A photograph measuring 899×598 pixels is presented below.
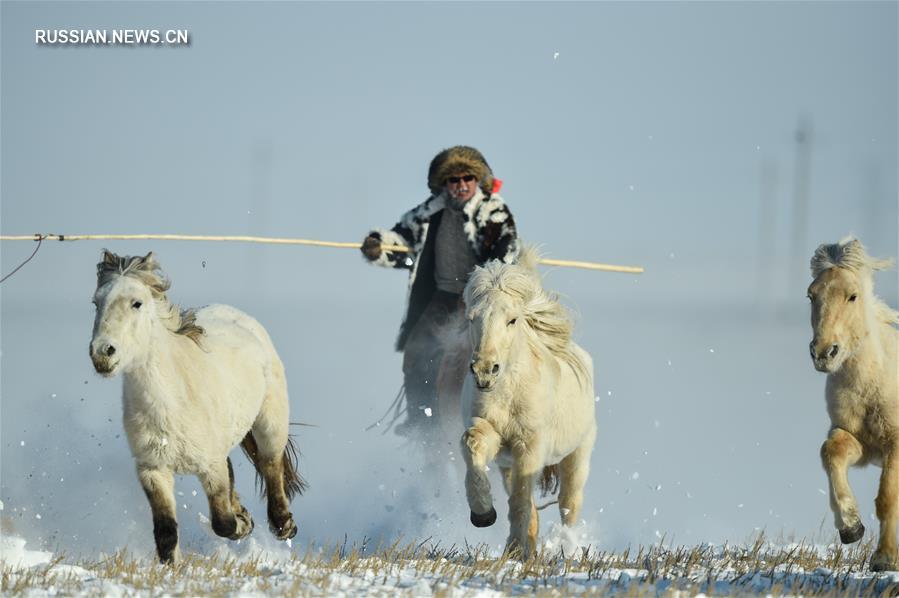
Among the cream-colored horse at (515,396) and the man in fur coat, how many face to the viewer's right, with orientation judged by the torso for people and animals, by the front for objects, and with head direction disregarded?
0

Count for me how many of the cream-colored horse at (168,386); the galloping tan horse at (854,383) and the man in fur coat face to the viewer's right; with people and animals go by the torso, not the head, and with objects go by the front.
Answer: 0

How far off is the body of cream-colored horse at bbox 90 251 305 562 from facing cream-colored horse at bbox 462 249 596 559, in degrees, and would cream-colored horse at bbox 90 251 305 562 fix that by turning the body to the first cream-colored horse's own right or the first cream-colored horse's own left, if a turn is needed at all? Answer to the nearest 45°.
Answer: approximately 135° to the first cream-colored horse's own left

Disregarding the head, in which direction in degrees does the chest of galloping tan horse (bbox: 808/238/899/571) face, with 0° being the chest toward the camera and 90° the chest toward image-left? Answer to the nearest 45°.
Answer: approximately 45°

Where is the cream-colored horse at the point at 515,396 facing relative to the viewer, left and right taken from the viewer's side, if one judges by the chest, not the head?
facing the viewer and to the left of the viewer

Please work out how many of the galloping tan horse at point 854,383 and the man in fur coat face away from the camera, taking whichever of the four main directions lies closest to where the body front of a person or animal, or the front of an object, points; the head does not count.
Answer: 0

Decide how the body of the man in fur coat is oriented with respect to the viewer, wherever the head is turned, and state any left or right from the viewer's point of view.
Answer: facing the viewer

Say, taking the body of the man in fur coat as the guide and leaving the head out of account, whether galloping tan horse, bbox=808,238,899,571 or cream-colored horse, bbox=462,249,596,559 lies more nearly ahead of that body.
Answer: the cream-colored horse

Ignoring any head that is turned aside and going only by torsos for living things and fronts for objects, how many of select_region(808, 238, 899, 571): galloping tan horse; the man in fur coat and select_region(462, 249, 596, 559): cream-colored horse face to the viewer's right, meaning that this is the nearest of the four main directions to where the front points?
0

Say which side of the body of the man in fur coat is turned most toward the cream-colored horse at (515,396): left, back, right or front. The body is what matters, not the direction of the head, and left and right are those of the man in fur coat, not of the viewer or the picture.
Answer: front

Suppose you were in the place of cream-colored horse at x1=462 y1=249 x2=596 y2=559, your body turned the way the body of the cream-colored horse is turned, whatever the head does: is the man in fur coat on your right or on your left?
on your right
